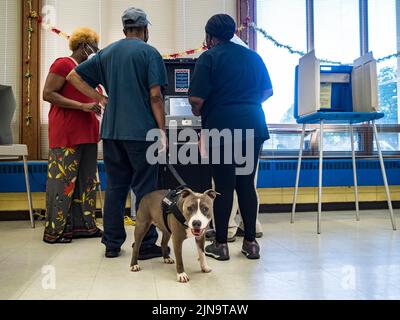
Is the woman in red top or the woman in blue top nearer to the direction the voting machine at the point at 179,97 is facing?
the woman in blue top

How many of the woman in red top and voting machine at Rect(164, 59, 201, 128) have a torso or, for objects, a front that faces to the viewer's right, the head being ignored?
1

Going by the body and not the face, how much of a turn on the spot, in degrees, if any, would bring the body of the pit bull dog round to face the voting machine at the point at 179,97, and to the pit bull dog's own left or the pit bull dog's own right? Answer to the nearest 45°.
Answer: approximately 135° to the pit bull dog's own left

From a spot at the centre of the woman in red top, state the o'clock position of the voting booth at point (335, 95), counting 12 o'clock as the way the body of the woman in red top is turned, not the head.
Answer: The voting booth is roughly at 12 o'clock from the woman in red top.

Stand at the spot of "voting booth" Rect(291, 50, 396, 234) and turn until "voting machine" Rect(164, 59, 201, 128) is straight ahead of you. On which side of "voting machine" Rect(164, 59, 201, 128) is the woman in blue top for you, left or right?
left

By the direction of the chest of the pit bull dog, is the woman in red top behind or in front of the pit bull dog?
behind

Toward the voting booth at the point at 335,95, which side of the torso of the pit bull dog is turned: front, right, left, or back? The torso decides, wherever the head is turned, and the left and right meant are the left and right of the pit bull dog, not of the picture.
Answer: left

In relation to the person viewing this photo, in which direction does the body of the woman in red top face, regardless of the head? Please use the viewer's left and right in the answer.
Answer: facing to the right of the viewer

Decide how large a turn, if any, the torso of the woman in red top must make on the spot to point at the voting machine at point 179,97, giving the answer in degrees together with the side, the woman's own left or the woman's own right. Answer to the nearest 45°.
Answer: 0° — they already face it

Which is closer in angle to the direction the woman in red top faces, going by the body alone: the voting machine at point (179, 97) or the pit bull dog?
the voting machine

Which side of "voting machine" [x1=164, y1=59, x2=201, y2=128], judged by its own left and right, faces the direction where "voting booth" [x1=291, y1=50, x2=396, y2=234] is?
left

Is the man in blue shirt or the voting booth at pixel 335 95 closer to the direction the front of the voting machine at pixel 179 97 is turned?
the man in blue shirt
